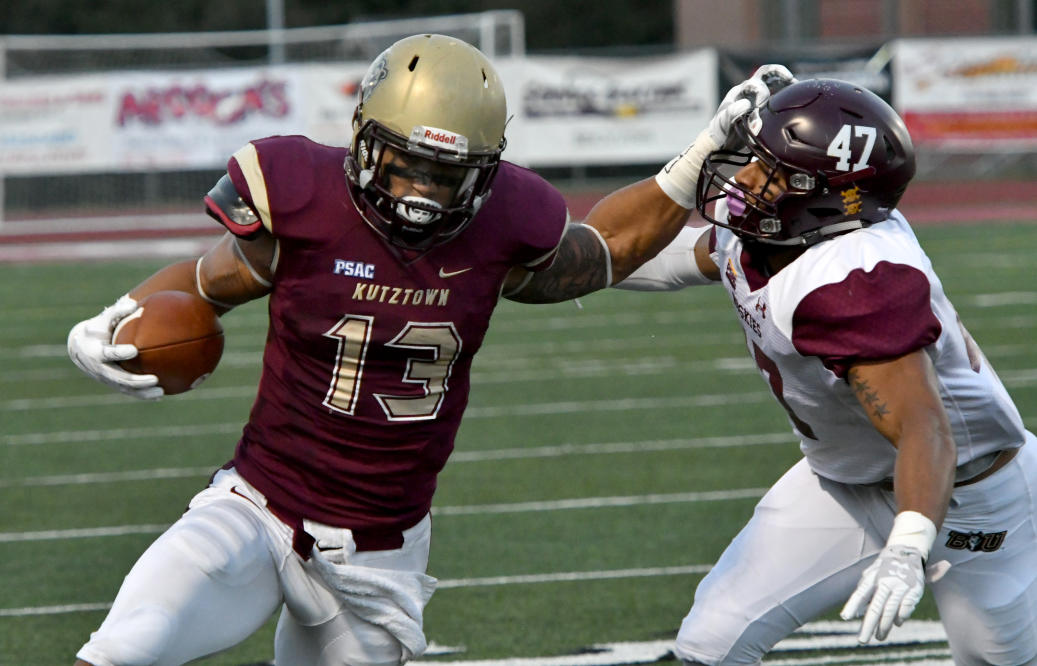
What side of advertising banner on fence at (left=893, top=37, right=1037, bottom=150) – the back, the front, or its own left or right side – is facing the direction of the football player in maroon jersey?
front

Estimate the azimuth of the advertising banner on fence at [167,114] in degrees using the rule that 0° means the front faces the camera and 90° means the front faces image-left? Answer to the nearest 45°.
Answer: approximately 0°

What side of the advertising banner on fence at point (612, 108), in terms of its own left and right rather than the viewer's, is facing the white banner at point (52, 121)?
right

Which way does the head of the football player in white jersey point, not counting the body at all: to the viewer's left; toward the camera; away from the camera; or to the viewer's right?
to the viewer's left

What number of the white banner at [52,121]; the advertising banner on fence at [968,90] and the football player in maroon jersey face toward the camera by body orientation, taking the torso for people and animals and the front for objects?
3

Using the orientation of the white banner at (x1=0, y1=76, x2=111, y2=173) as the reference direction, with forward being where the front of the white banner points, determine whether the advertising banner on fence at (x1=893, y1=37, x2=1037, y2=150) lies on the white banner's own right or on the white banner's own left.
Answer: on the white banner's own left

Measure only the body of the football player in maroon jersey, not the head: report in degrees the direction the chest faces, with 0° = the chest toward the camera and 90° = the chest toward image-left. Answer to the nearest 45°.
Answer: approximately 0°

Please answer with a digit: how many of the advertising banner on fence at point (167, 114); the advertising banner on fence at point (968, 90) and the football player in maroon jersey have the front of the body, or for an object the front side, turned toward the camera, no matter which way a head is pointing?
3

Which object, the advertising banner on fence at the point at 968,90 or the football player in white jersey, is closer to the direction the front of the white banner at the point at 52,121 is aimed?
the football player in white jersey
